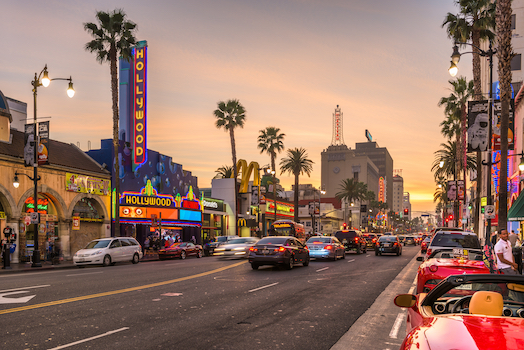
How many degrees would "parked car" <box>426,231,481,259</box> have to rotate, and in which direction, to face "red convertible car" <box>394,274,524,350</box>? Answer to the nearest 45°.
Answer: approximately 180°

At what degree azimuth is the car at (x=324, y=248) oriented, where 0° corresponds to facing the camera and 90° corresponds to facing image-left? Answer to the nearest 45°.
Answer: approximately 225°

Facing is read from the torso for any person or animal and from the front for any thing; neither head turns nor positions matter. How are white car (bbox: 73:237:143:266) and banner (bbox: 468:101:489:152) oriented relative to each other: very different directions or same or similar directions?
same or similar directions

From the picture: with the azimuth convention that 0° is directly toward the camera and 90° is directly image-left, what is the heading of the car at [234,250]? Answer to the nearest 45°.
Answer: approximately 45°

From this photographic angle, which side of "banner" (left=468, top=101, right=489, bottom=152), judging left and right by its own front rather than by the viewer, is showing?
front

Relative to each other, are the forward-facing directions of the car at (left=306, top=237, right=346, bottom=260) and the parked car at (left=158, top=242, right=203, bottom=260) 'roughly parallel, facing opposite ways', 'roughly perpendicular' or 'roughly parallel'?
roughly parallel, facing opposite ways

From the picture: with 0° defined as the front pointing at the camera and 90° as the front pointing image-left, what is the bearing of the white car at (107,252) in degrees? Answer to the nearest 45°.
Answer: approximately 45°

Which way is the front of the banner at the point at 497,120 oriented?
toward the camera

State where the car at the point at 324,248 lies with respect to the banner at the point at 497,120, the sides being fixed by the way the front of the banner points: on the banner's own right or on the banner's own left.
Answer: on the banner's own right

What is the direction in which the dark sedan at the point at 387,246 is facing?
away from the camera

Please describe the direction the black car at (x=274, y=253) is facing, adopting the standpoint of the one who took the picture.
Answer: facing away from the viewer and to the right of the viewer

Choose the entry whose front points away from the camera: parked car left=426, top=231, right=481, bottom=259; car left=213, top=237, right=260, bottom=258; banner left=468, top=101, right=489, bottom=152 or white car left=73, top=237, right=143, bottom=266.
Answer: parked car left=426, top=231, right=481, bottom=259

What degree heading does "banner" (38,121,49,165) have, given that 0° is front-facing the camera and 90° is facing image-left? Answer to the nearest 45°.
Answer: approximately 0°

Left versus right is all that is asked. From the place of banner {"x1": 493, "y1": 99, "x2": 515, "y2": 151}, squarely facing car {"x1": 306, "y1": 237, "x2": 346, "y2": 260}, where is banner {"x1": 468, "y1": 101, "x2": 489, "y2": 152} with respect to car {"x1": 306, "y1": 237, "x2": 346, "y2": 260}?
left

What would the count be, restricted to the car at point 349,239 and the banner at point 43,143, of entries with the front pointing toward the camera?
1

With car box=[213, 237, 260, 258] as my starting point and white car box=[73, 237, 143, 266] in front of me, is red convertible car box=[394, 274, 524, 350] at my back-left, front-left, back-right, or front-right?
front-left
